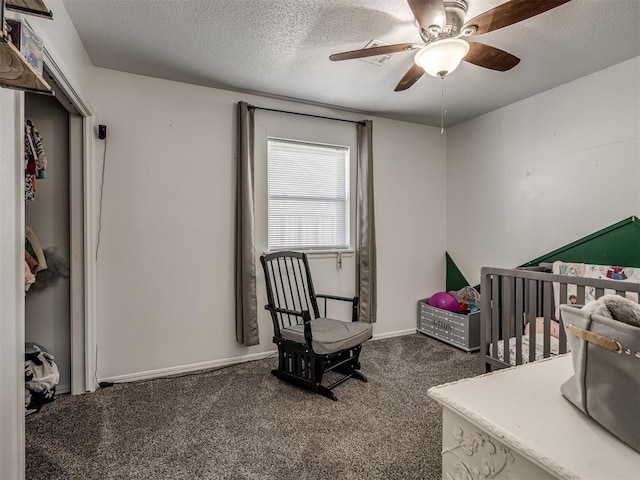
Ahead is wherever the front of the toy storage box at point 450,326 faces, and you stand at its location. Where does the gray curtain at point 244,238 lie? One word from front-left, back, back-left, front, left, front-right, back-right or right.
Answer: front

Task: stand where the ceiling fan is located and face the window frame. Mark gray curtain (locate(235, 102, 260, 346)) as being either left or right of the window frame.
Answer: left

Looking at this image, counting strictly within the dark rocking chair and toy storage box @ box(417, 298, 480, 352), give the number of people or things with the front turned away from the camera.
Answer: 0

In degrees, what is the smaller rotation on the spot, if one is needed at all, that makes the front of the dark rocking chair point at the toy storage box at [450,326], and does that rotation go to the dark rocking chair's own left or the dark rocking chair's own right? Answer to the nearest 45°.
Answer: approximately 90° to the dark rocking chair's own left

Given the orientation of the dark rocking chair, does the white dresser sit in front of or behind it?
in front

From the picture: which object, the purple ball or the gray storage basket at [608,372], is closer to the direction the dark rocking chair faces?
the gray storage basket

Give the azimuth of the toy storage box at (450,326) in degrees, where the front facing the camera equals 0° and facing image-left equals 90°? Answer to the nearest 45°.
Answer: approximately 45°

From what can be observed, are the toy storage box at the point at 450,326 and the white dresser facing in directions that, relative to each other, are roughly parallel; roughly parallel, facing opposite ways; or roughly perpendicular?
roughly parallel

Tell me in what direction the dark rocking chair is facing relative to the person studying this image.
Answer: facing the viewer and to the right of the viewer

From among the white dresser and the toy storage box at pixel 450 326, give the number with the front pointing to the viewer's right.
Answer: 0

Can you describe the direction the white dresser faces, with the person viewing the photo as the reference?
facing the viewer and to the left of the viewer

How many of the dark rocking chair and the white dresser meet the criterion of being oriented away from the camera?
0

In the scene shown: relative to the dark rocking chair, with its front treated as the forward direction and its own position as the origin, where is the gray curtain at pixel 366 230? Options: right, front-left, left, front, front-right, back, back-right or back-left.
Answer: left
